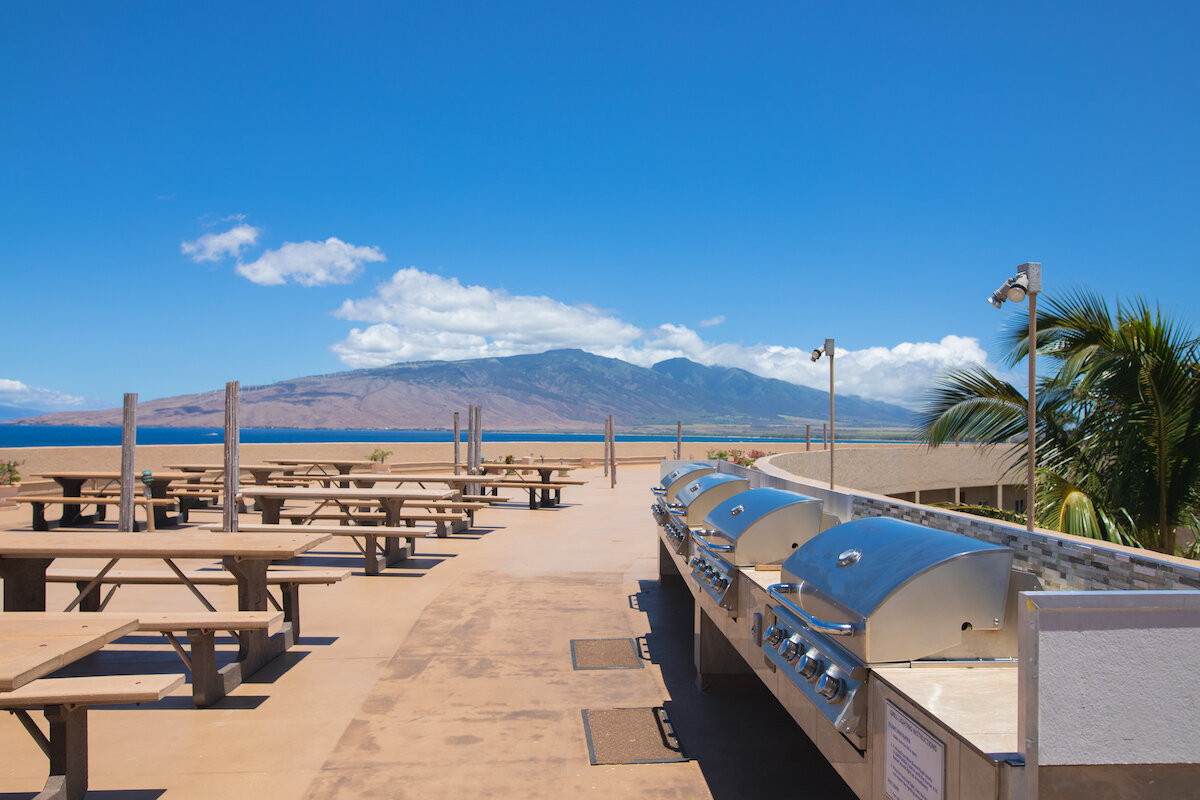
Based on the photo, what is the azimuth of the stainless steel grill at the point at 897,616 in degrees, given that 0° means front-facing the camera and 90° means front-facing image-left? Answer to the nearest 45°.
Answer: approximately 45°

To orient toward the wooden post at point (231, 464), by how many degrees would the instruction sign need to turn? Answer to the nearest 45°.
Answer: approximately 90° to its right

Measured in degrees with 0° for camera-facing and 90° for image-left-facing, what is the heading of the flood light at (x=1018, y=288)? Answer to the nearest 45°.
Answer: approximately 45°

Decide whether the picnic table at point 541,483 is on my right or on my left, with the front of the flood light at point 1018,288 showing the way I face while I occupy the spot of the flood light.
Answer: on my right

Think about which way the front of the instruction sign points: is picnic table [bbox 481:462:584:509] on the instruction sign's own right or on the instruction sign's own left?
on the instruction sign's own right

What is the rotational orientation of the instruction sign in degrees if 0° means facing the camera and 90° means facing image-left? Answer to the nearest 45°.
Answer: approximately 45°

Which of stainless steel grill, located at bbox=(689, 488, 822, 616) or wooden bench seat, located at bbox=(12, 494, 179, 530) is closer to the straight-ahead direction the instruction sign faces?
the wooden bench seat

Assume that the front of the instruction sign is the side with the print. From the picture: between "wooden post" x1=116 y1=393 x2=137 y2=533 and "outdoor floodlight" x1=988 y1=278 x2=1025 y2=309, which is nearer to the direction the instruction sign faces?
the wooden post

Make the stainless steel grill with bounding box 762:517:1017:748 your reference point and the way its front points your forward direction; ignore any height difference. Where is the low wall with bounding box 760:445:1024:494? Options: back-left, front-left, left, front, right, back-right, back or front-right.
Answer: back-right
